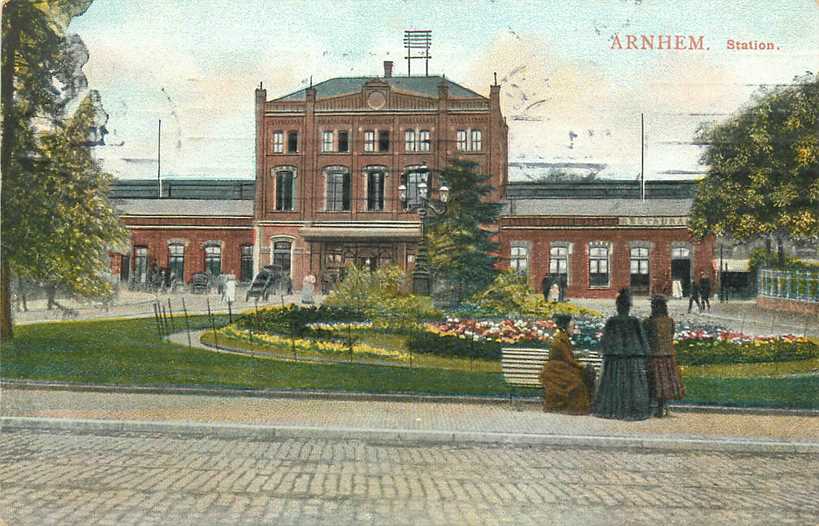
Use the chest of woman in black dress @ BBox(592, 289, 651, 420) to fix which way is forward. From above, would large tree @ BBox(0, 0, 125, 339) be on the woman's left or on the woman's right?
on the woman's left

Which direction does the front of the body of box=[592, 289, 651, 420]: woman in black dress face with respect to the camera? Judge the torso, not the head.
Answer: away from the camera

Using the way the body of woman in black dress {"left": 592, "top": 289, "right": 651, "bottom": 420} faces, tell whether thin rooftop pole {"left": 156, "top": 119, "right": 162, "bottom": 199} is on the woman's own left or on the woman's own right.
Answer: on the woman's own left

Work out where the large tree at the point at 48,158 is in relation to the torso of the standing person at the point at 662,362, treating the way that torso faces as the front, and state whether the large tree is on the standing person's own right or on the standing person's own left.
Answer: on the standing person's own left

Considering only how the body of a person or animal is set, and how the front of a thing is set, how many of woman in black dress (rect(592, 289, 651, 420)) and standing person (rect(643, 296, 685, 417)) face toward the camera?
0

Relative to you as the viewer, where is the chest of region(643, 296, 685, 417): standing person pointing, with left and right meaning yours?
facing away from the viewer

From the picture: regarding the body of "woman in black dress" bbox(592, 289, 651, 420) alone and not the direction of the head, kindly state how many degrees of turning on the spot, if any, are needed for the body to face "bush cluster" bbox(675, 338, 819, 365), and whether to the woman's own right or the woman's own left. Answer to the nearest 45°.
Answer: approximately 45° to the woman's own right
